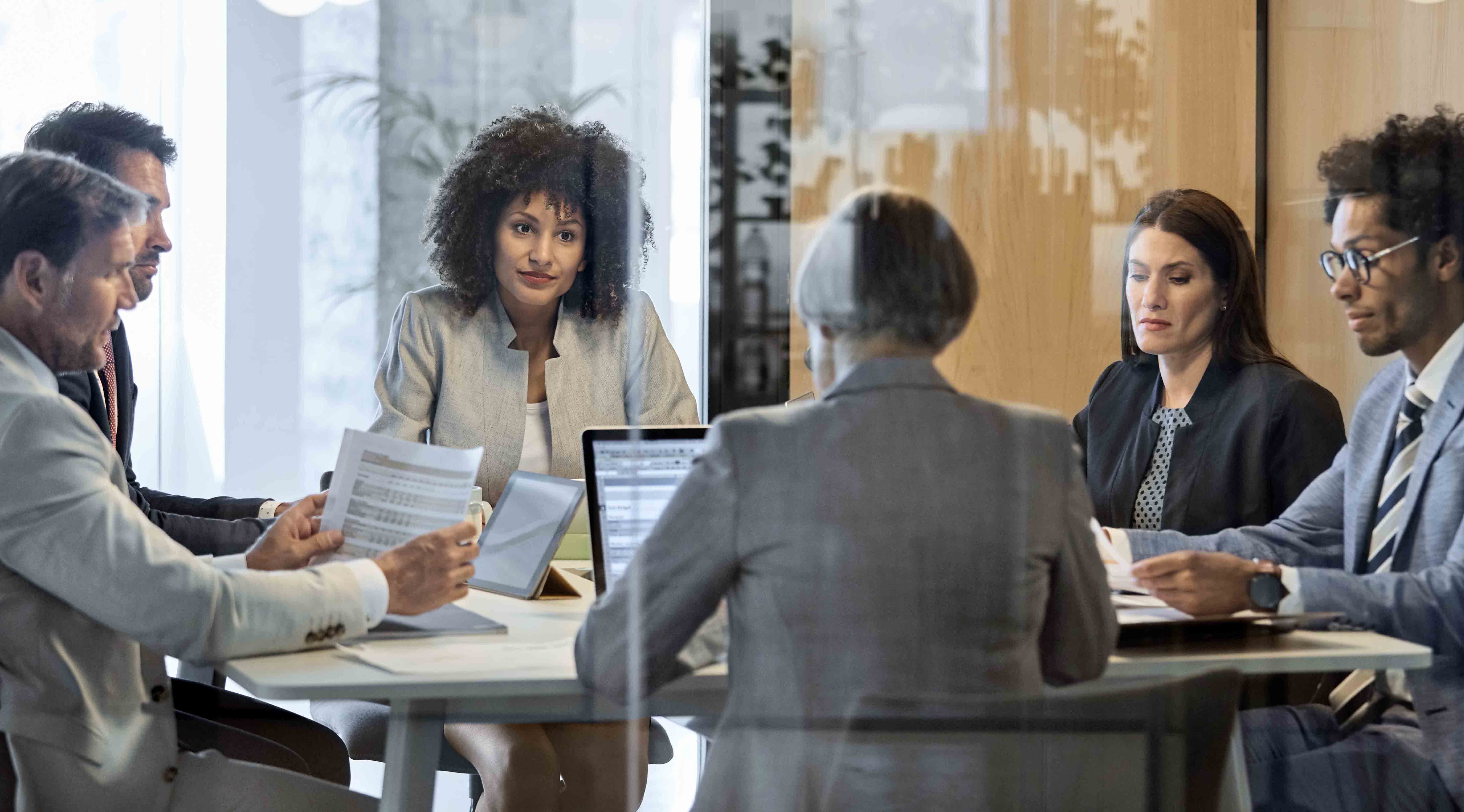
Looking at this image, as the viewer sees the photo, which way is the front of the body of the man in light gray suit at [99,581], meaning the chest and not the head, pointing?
to the viewer's right

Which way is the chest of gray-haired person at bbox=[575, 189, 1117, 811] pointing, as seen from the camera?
away from the camera

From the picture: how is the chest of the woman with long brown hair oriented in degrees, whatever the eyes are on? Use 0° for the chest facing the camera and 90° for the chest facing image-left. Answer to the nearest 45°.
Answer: approximately 45°

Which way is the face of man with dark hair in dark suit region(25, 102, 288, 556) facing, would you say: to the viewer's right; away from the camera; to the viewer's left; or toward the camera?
to the viewer's right

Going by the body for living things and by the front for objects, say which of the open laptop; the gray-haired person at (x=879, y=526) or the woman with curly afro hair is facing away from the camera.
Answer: the gray-haired person

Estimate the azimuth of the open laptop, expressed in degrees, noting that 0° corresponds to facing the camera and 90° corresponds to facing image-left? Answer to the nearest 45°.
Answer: approximately 0°

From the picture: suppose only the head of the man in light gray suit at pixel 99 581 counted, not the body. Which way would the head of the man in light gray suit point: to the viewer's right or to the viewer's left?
to the viewer's right

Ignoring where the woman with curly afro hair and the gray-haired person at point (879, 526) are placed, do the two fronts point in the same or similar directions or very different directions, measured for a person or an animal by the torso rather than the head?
very different directions
